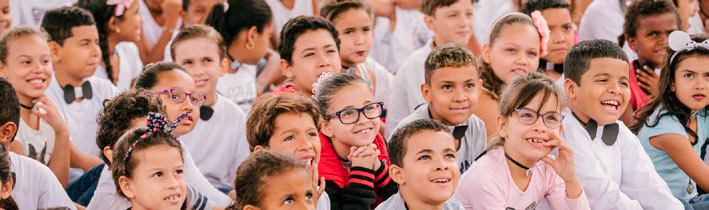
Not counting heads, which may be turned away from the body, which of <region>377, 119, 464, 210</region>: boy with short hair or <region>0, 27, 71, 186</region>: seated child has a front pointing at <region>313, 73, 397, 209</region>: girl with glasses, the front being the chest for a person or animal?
the seated child

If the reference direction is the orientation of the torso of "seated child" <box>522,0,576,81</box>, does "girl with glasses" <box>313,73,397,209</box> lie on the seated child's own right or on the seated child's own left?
on the seated child's own right

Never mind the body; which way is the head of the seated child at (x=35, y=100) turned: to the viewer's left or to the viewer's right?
to the viewer's right

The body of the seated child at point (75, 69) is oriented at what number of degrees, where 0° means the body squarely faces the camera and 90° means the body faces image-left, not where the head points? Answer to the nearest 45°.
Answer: approximately 315°

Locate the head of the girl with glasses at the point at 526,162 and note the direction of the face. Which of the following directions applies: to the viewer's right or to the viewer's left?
to the viewer's right

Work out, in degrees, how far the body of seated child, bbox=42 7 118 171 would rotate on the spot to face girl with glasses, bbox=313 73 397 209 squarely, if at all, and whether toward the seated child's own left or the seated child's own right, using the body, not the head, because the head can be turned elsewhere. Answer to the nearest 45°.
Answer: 0° — they already face them

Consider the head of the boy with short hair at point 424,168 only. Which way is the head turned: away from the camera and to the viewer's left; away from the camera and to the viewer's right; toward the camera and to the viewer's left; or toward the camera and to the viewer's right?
toward the camera and to the viewer's right

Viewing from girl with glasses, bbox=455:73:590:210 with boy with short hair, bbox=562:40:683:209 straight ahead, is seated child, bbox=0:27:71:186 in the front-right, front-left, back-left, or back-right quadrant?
back-left
